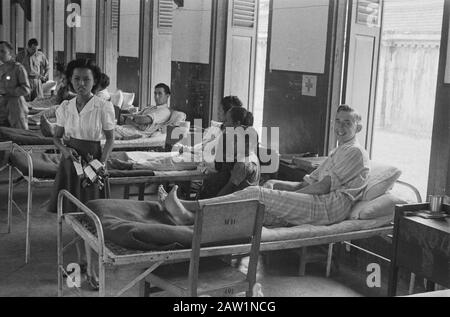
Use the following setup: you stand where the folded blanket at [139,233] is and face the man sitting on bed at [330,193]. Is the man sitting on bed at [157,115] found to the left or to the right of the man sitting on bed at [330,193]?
left

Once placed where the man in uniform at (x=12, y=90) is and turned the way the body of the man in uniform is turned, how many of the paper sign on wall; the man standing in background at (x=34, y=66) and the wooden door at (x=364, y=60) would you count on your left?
2

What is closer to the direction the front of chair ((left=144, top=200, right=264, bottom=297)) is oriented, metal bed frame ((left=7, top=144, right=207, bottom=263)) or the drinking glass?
the metal bed frame

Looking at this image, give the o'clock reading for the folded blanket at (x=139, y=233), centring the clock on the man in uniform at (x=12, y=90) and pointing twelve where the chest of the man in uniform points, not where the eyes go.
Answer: The folded blanket is roughly at 10 o'clock from the man in uniform.

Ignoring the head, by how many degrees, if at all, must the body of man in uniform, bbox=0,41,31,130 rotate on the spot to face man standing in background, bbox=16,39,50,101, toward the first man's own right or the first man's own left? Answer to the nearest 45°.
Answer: approximately 135° to the first man's own right

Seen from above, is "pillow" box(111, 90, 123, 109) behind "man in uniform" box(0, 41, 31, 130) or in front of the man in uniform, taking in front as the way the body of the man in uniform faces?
behind

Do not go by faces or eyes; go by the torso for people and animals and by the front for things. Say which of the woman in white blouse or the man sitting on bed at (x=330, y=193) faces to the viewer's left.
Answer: the man sitting on bed

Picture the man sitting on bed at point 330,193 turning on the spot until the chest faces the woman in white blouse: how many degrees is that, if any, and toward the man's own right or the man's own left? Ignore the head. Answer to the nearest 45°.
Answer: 0° — they already face them

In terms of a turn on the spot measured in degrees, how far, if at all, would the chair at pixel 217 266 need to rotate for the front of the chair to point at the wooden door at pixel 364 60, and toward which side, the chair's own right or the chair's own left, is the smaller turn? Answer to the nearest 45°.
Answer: approximately 90° to the chair's own right

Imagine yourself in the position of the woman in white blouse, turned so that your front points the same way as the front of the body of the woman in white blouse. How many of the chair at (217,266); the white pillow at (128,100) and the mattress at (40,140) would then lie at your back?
2

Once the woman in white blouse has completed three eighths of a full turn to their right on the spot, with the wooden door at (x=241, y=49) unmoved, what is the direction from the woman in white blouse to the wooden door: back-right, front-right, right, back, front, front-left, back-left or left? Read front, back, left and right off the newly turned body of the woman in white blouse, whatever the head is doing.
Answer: right

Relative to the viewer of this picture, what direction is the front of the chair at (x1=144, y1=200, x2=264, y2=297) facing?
facing away from the viewer and to the left of the viewer
